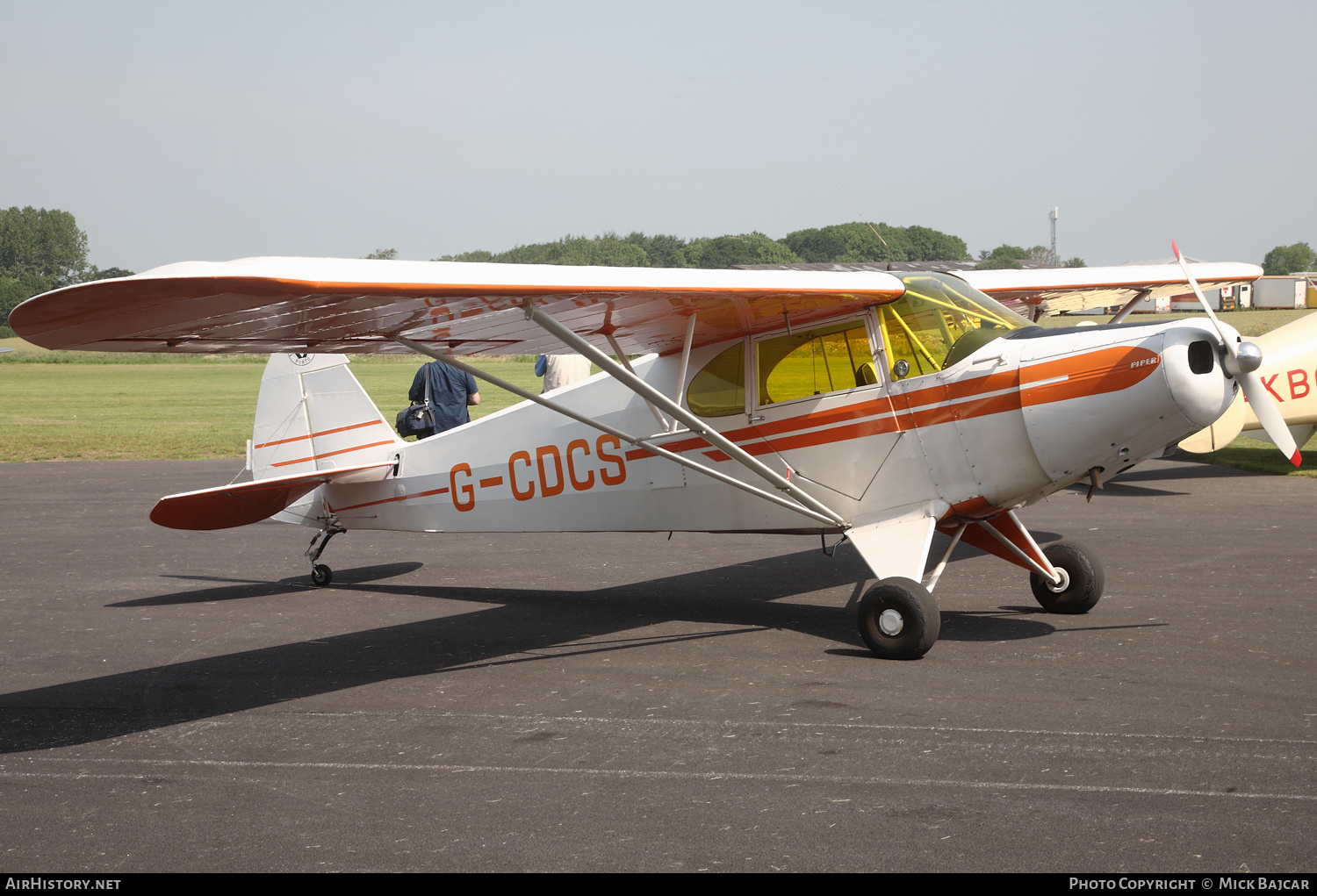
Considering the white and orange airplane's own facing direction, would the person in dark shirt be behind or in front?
behind

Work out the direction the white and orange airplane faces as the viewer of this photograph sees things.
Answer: facing the viewer and to the right of the viewer
